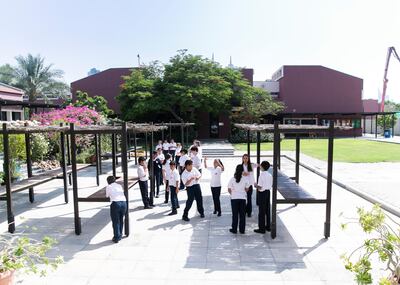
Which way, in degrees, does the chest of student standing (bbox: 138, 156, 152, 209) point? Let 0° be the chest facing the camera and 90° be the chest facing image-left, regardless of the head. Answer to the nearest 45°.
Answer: approximately 315°

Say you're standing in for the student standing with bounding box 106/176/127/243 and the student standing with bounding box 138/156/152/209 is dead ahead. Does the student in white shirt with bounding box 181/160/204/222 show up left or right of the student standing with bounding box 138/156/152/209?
right
